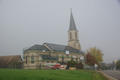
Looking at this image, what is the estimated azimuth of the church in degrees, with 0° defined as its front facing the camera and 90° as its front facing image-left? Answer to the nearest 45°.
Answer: approximately 225°
